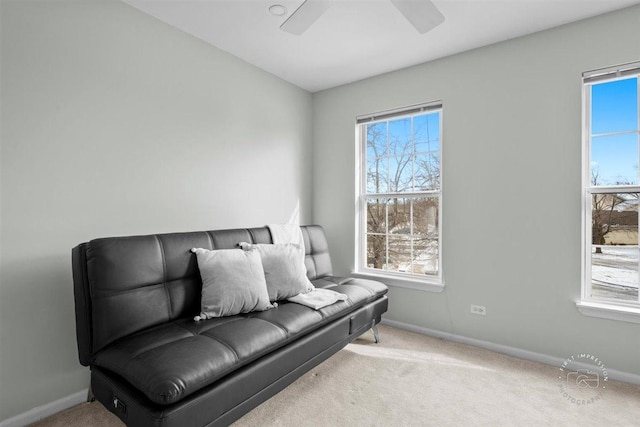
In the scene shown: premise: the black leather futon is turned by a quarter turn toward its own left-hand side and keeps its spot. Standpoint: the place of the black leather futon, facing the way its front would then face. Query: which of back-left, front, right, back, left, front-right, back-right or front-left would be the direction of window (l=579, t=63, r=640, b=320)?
front-right

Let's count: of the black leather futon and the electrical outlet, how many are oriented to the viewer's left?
0

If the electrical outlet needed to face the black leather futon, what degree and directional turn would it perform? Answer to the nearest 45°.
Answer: approximately 45° to its right

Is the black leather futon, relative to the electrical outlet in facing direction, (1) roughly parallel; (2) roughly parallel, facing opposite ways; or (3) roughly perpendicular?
roughly perpendicular

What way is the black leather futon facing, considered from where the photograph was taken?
facing the viewer and to the right of the viewer

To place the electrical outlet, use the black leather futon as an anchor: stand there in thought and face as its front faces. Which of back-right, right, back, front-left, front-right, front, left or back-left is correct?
front-left

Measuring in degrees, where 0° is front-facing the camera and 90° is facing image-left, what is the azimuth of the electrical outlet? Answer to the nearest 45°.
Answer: approximately 0°

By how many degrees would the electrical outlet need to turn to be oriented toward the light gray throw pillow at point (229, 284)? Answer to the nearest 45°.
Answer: approximately 45° to its right
